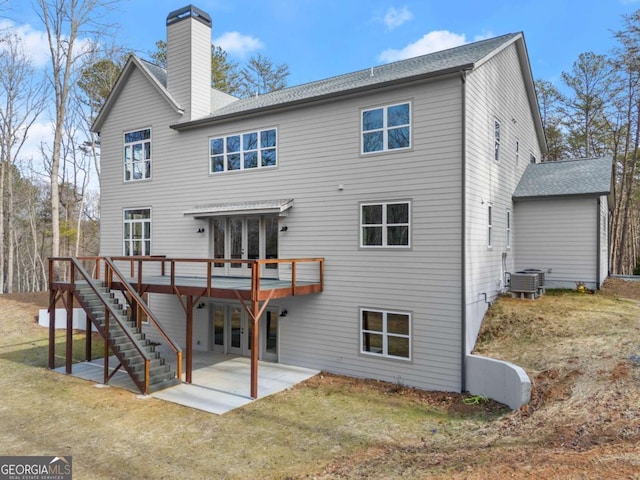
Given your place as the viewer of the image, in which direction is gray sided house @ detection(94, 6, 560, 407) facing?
facing away from the viewer and to the right of the viewer

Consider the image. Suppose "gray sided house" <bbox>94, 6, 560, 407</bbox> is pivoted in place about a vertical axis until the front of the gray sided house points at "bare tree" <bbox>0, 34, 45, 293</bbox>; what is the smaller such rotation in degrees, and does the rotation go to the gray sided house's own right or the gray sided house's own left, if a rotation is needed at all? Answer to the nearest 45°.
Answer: approximately 90° to the gray sided house's own left

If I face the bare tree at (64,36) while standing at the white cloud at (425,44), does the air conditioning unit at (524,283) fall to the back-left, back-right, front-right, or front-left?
front-left

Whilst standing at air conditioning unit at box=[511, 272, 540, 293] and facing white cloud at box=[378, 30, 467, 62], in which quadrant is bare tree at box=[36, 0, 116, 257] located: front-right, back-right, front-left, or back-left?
front-left

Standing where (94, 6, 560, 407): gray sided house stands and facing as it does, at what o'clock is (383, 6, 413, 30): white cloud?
The white cloud is roughly at 11 o'clock from the gray sided house.

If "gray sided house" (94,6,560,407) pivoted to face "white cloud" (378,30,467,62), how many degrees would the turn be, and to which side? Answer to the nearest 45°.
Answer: approximately 45° to its left
